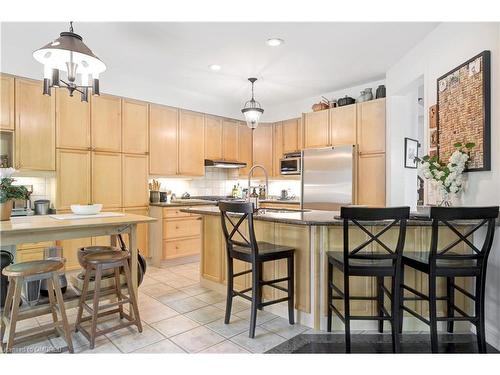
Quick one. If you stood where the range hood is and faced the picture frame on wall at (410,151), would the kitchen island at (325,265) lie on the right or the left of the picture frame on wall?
right

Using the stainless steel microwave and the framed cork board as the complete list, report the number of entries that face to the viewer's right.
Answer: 0

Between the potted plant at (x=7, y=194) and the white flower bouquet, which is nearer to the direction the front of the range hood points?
the white flower bouquet

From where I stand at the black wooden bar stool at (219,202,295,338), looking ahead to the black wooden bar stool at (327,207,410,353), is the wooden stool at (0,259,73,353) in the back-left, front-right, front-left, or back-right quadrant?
back-right

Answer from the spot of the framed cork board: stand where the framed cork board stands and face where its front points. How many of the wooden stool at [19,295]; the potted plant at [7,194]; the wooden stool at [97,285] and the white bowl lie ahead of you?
4

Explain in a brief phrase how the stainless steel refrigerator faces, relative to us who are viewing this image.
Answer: facing the viewer and to the left of the viewer

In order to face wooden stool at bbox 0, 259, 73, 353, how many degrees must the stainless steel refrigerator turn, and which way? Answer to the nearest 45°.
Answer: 0° — it already faces it

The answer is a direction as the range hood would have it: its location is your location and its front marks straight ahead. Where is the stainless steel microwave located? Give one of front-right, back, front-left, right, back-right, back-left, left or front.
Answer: front-left

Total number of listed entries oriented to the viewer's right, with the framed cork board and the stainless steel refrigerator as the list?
0

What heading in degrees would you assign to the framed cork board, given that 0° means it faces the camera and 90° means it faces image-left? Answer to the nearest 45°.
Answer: approximately 45°

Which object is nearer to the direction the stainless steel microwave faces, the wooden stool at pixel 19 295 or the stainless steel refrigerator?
the wooden stool

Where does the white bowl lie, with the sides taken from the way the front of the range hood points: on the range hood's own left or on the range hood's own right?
on the range hood's own right

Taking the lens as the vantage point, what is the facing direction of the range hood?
facing the viewer and to the right of the viewer

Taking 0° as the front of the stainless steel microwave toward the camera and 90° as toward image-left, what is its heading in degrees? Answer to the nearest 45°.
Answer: approximately 45°
